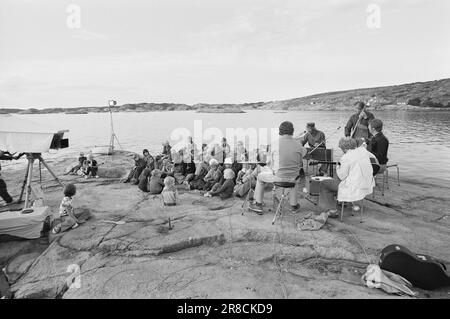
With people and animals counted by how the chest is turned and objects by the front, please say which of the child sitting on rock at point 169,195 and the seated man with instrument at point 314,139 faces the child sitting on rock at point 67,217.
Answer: the seated man with instrument

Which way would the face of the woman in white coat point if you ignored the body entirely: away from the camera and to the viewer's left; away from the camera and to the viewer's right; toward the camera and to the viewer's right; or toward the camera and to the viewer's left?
away from the camera and to the viewer's left

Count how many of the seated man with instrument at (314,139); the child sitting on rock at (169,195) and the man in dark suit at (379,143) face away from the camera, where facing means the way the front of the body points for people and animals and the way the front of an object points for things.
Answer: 1

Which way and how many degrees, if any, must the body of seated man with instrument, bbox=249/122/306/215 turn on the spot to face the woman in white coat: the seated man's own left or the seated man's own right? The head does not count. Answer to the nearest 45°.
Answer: approximately 135° to the seated man's own right

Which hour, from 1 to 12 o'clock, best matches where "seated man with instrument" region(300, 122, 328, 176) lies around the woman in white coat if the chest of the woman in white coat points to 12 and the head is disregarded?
The seated man with instrument is roughly at 1 o'clock from the woman in white coat.

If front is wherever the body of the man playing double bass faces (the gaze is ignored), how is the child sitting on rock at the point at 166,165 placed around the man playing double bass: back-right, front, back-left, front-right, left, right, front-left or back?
front-right

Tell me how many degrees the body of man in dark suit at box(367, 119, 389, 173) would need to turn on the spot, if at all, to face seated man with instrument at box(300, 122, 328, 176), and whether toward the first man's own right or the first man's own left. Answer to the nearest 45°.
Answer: approximately 45° to the first man's own right

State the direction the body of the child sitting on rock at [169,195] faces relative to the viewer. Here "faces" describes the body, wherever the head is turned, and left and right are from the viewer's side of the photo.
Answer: facing away from the viewer
